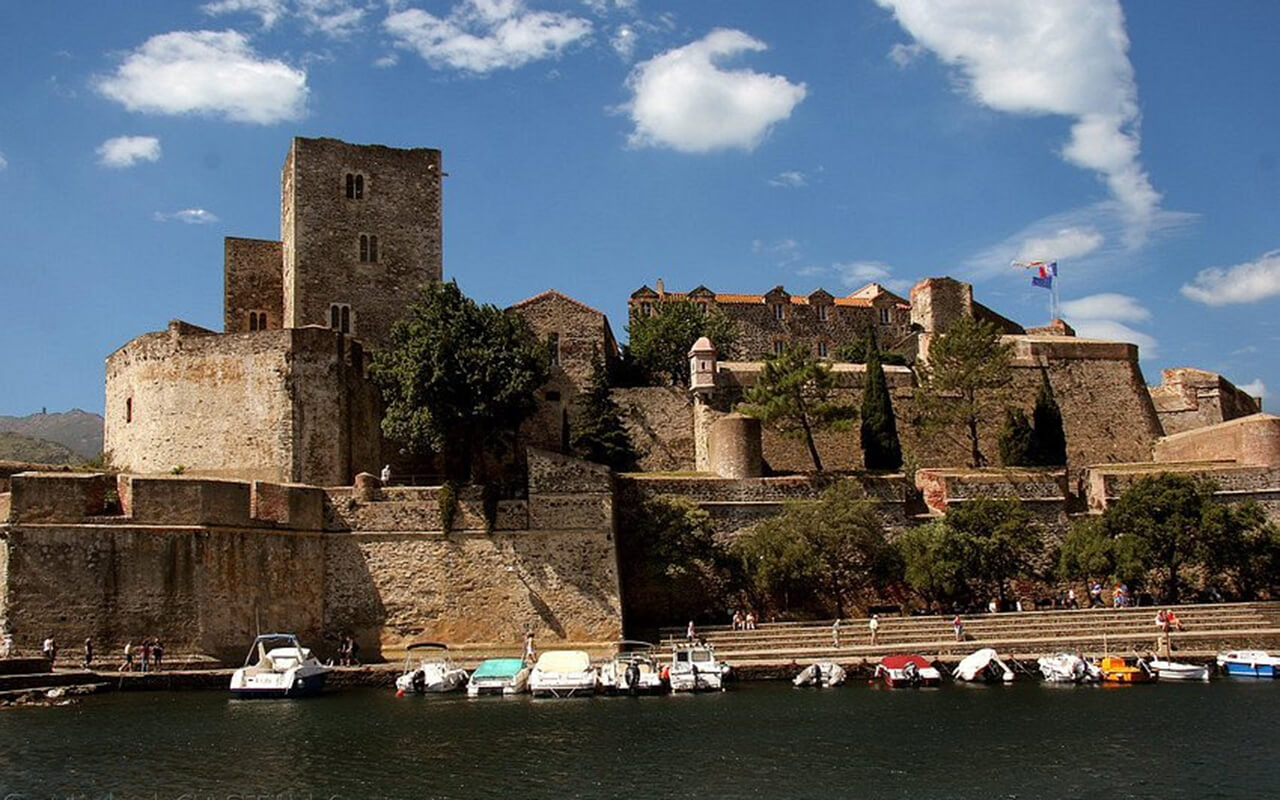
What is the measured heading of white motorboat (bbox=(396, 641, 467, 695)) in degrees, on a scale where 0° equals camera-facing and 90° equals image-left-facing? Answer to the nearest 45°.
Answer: approximately 225°

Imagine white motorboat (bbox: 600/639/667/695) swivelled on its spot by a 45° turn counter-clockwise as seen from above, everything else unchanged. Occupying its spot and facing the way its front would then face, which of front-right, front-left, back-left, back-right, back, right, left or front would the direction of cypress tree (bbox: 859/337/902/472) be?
right

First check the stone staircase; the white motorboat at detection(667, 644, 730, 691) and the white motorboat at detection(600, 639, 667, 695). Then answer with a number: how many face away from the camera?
2

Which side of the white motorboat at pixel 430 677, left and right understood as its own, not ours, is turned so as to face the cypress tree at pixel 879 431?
front

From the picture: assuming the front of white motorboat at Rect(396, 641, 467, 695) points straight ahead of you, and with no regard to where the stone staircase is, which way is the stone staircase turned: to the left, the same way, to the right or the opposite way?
the opposite way

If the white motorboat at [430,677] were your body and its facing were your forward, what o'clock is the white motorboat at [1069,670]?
the white motorboat at [1069,670] is roughly at 2 o'clock from the white motorboat at [430,677].

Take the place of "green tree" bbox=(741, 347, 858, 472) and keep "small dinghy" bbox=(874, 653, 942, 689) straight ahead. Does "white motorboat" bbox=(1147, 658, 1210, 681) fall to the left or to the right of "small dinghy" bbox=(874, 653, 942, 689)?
left

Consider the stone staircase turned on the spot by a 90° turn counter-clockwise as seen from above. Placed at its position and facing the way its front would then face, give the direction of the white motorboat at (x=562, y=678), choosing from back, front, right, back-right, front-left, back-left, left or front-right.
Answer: back-right

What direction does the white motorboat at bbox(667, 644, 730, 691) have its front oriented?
away from the camera

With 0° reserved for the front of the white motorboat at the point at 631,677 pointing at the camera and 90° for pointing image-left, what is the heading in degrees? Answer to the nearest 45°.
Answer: approximately 180°

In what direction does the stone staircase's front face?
toward the camera

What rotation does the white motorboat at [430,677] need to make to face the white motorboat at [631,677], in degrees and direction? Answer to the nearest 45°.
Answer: approximately 45° to its right

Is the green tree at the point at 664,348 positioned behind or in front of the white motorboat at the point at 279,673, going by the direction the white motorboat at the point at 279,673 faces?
in front

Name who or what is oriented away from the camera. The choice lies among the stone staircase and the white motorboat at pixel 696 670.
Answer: the white motorboat
